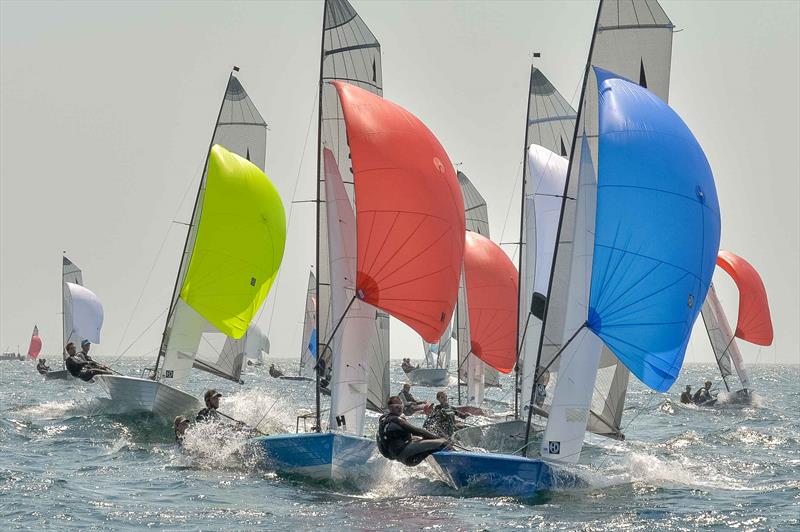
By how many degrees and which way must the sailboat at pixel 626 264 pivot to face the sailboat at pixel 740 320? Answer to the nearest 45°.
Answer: approximately 135° to its left

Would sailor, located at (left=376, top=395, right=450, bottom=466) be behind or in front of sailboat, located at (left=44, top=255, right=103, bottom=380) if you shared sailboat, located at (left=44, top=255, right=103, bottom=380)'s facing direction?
in front

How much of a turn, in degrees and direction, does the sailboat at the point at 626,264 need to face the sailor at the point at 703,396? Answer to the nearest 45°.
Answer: approximately 135° to its left

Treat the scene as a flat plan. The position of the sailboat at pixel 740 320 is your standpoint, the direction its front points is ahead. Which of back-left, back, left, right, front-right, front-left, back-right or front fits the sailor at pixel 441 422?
front-right

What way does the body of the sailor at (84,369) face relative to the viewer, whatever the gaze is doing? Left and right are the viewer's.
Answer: facing to the right of the viewer
